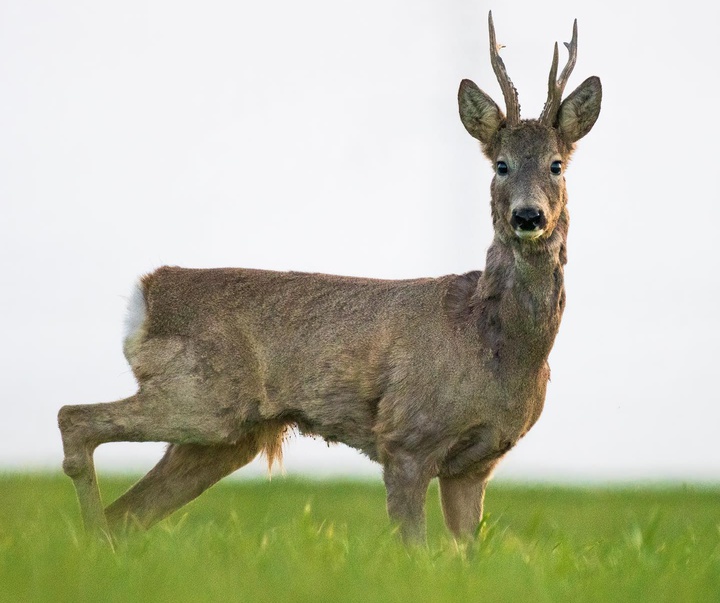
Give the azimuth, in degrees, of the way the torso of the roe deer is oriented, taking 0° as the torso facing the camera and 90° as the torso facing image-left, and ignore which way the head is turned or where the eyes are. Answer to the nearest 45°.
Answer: approximately 270°
